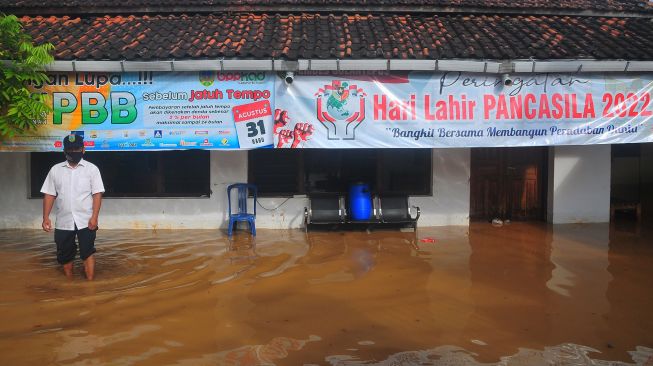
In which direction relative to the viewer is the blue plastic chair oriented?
toward the camera

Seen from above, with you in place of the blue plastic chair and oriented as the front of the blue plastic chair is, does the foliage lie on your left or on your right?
on your right

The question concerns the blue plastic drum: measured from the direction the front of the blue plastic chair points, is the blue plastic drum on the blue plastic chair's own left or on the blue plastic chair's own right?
on the blue plastic chair's own left

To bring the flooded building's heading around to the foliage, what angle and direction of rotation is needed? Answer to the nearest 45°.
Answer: approximately 90° to its right

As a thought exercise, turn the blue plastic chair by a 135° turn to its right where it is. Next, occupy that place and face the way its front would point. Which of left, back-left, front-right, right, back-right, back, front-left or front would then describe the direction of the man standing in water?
left

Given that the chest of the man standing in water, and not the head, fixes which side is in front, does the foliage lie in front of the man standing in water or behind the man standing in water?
behind

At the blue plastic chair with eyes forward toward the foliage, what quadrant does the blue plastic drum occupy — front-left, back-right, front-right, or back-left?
back-left

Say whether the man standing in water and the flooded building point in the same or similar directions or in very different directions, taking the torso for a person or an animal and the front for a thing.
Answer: same or similar directions

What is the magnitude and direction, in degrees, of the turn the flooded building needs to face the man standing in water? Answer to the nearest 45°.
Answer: approximately 45° to its right

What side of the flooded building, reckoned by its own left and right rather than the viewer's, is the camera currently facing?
front

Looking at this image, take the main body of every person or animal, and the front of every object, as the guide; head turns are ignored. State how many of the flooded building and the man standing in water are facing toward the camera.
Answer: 2
